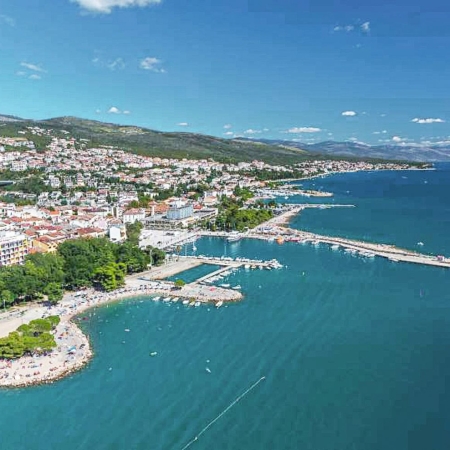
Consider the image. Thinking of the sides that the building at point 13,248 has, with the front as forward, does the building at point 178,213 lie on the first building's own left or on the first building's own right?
on the first building's own left

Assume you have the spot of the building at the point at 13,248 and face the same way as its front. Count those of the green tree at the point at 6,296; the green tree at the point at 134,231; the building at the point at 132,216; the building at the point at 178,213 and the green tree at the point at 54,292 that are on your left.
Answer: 3

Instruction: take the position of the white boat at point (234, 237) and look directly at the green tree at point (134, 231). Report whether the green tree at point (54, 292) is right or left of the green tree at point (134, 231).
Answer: left

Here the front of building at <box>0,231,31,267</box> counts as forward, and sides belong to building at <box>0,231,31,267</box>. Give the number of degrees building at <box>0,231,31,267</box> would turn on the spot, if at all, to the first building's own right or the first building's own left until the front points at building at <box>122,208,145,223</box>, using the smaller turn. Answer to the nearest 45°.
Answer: approximately 90° to the first building's own left

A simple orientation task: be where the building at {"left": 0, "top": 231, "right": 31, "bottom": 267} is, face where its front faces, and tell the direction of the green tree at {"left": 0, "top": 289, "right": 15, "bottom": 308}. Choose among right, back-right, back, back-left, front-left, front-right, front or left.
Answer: front-right

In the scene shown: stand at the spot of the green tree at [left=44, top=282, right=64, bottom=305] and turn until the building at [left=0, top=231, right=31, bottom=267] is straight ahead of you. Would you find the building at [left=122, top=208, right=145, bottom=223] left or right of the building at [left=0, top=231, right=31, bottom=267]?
right

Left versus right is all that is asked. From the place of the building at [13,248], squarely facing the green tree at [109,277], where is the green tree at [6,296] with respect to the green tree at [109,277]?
right

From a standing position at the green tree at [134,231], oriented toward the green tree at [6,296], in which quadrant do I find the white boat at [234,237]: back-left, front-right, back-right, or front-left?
back-left

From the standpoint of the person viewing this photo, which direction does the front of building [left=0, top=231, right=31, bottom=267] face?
facing the viewer and to the right of the viewer

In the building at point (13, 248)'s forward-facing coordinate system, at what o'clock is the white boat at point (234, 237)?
The white boat is roughly at 10 o'clock from the building.

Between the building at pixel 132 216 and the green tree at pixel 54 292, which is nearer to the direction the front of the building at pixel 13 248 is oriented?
the green tree

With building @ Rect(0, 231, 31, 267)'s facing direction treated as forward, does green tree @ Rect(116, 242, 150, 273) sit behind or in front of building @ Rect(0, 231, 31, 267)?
in front

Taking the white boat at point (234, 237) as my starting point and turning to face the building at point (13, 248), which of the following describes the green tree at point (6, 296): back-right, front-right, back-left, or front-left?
front-left

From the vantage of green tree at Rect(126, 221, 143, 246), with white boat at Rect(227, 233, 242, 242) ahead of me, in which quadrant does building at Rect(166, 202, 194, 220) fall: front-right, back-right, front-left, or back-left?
front-left

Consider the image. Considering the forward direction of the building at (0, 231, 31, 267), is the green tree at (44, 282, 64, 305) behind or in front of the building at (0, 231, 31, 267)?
in front

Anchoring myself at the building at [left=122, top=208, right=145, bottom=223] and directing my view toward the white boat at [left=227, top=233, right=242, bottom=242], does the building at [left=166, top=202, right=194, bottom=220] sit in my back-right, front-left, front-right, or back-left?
front-left

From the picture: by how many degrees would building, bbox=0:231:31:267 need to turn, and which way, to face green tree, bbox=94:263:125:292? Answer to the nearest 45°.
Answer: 0° — it already faces it

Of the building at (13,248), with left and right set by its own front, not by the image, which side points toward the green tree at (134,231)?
left
